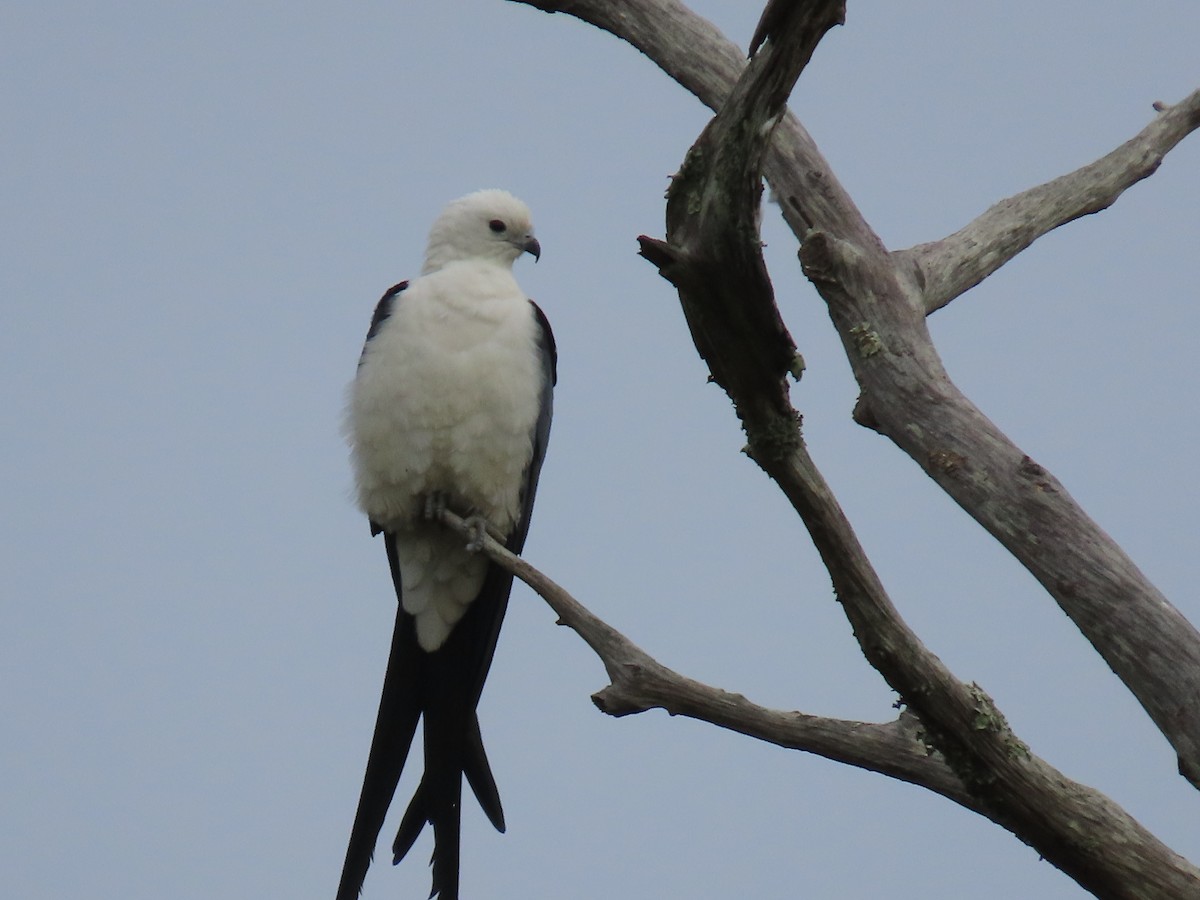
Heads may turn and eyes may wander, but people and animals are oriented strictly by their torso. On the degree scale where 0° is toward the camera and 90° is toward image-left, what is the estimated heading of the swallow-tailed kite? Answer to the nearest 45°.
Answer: approximately 0°

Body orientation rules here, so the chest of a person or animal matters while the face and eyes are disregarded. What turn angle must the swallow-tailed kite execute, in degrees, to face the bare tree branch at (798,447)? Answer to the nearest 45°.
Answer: approximately 45° to its left

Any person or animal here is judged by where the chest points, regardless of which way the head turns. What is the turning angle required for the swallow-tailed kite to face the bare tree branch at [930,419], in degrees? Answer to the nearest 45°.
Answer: approximately 45° to its left
